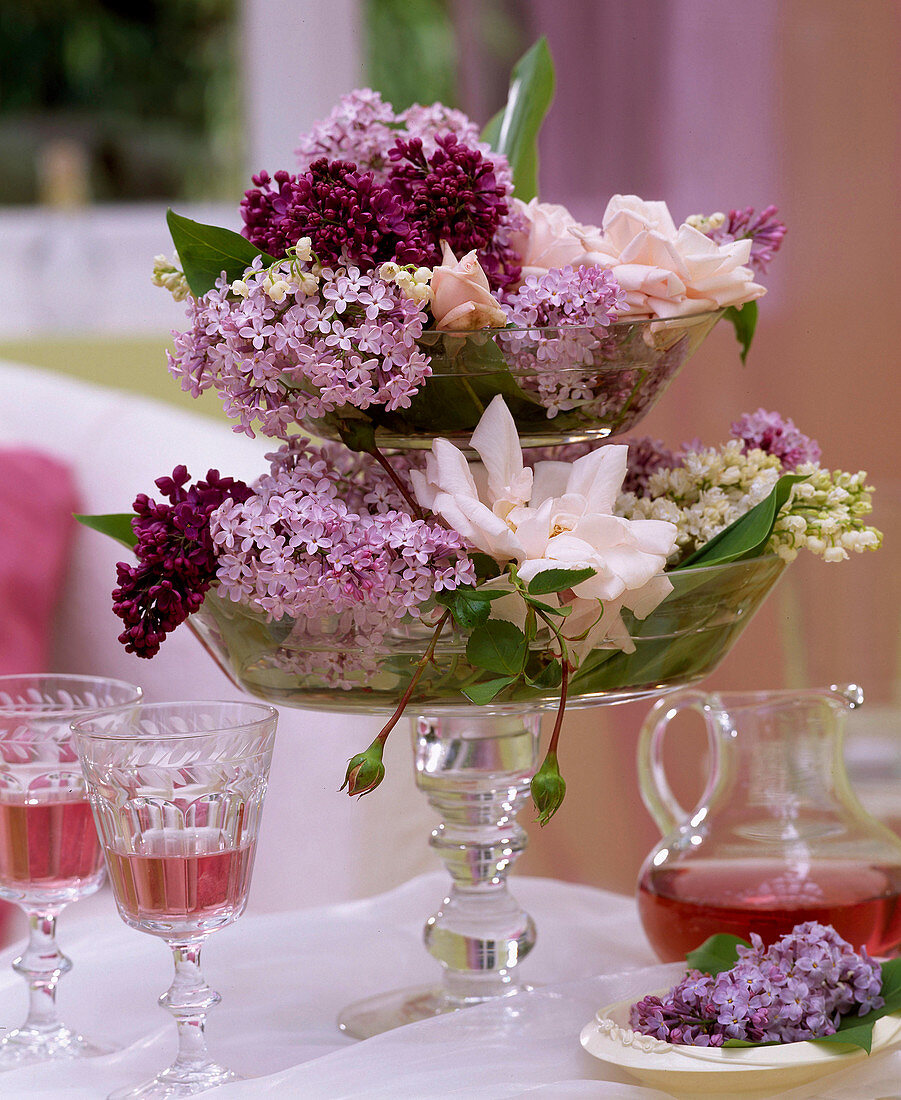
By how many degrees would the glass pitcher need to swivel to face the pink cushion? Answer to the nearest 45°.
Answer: approximately 135° to its left

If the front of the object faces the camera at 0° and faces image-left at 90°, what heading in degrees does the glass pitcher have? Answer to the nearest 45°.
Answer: approximately 270°
